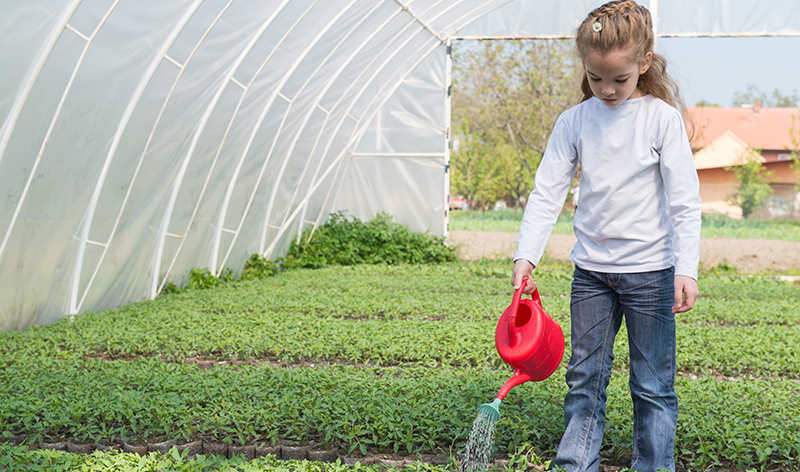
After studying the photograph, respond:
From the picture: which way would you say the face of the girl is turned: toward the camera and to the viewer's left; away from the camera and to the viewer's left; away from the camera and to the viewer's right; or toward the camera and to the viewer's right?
toward the camera and to the viewer's left

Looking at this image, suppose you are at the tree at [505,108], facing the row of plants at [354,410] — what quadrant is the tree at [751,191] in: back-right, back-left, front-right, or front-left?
front-left

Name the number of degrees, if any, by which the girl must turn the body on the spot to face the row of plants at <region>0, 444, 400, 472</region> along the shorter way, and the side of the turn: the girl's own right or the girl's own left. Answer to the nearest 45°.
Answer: approximately 90° to the girl's own right

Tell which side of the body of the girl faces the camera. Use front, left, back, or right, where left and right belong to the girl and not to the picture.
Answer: front

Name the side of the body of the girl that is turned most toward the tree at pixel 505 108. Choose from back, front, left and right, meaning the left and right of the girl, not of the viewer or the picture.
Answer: back

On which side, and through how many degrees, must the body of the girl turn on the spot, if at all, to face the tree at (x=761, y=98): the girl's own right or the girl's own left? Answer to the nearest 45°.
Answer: approximately 180°

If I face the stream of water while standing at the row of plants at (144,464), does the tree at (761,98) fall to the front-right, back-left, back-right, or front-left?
front-left

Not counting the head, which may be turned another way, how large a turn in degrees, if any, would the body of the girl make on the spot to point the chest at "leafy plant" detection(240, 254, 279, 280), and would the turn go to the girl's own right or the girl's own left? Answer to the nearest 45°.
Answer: approximately 135° to the girl's own right

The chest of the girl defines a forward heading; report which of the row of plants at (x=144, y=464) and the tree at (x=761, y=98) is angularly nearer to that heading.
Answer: the row of plants

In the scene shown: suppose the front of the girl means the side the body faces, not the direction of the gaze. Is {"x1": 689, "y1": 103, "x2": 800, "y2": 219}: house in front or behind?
behind

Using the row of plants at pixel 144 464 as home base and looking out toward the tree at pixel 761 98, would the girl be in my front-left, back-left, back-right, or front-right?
front-right
